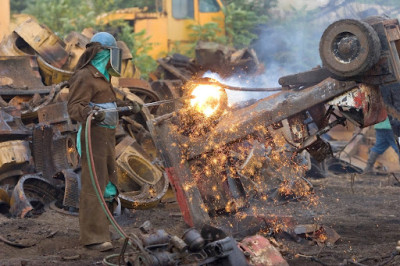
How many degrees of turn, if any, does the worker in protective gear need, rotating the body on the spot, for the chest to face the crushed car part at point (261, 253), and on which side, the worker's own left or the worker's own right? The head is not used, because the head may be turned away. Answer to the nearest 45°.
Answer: approximately 45° to the worker's own right

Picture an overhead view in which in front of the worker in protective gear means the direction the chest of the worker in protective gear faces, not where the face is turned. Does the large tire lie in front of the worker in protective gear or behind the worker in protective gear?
in front

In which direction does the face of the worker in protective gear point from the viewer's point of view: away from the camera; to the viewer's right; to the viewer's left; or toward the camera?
to the viewer's right

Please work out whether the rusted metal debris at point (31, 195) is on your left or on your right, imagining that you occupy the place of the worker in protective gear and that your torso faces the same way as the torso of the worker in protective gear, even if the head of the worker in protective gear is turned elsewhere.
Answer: on your left

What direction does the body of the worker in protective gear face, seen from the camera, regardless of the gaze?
to the viewer's right

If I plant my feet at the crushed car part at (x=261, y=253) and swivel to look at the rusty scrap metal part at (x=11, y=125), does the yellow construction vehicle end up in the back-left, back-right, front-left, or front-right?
front-right
